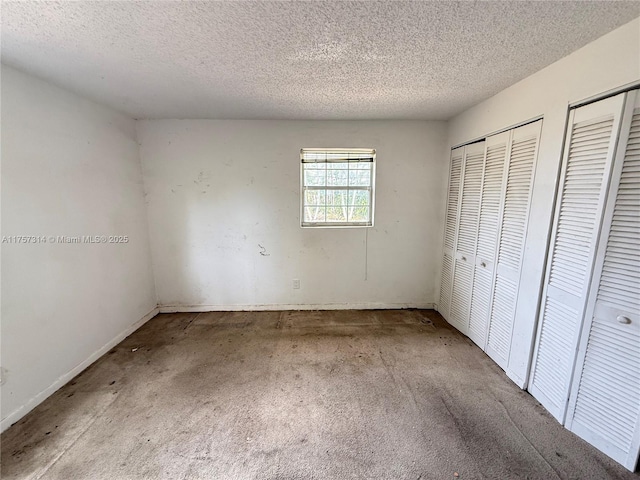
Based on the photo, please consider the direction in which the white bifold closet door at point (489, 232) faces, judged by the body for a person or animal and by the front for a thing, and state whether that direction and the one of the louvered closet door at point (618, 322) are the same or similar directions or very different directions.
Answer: same or similar directions

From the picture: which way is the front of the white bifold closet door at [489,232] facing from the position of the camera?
facing the viewer and to the left of the viewer

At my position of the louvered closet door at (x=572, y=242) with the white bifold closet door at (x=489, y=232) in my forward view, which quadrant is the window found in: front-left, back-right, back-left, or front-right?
front-left

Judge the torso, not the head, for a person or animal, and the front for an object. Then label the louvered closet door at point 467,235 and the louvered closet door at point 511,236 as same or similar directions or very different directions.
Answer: same or similar directions

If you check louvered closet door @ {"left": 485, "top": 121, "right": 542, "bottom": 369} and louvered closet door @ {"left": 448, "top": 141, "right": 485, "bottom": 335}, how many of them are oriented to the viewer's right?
0

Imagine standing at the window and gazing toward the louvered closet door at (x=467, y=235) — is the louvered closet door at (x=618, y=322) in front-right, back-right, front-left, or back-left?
front-right

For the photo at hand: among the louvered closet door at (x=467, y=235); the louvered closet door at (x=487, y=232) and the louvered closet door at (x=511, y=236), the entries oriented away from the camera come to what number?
0

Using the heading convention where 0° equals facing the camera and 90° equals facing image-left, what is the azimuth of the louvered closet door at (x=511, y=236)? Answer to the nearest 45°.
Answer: approximately 45°

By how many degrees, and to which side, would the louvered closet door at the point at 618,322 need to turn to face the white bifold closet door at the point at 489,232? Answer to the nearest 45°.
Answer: approximately 90° to its right

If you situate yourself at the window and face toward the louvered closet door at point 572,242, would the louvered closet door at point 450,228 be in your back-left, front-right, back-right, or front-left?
front-left

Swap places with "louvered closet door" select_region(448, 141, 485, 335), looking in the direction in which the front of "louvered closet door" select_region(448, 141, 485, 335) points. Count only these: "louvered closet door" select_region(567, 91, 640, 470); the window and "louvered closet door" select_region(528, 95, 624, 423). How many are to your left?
2

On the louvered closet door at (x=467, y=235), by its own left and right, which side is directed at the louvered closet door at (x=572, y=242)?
left

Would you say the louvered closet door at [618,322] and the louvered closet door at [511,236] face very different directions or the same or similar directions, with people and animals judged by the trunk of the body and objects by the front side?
same or similar directions

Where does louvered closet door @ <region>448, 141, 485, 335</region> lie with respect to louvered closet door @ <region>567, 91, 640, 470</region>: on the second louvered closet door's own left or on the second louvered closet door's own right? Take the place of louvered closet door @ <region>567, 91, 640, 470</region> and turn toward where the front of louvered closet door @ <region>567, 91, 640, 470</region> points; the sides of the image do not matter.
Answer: on the second louvered closet door's own right

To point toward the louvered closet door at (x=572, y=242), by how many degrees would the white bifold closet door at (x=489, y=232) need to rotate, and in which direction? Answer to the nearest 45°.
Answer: approximately 90° to its left

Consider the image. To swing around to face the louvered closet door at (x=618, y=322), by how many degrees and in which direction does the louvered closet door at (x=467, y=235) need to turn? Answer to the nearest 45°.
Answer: approximately 90° to its left

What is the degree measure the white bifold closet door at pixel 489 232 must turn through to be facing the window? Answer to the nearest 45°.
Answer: approximately 45° to its right
